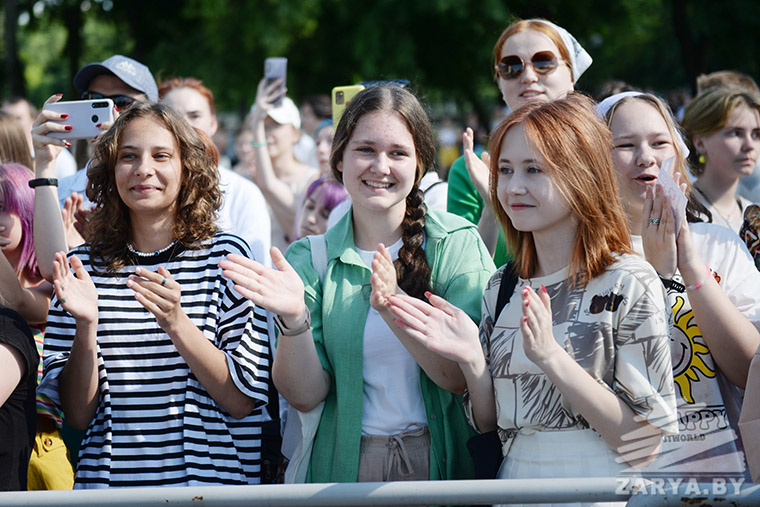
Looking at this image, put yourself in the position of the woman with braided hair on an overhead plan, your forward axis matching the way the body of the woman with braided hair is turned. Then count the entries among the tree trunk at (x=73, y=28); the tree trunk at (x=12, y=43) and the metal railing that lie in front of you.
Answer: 1

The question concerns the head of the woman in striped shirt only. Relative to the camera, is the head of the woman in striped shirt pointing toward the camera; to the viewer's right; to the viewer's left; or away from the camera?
toward the camera

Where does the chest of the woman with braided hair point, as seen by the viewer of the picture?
toward the camera

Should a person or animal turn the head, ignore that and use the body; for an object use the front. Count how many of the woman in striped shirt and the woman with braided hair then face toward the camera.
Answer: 2

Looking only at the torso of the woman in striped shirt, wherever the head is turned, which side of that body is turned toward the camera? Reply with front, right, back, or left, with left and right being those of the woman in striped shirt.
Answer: front

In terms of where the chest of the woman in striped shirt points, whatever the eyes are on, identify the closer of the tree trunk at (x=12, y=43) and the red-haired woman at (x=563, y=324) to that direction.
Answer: the red-haired woman

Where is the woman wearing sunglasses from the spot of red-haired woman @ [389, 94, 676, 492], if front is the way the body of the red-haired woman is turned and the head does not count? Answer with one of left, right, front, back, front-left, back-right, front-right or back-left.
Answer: back-right

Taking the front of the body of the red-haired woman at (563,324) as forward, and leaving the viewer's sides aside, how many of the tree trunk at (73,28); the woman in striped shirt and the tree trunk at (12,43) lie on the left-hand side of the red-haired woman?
0

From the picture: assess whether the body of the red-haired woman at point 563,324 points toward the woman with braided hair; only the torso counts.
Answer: no

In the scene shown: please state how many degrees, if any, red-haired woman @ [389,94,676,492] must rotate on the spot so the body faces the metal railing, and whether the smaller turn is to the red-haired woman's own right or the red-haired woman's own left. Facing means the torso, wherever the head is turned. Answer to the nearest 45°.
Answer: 0° — they already face it

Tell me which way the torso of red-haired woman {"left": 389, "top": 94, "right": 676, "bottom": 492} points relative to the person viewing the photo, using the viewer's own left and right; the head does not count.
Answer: facing the viewer and to the left of the viewer

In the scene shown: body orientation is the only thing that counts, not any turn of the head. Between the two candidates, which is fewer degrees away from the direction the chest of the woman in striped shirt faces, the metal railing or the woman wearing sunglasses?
the metal railing

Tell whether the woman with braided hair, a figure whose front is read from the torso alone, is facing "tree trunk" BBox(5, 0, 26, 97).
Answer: no

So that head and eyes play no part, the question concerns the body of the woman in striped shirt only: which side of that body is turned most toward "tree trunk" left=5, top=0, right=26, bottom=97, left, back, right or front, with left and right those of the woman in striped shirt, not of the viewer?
back

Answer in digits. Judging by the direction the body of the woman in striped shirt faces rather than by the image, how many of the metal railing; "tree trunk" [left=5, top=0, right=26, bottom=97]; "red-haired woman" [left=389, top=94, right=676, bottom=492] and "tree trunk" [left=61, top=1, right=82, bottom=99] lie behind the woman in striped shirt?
2
